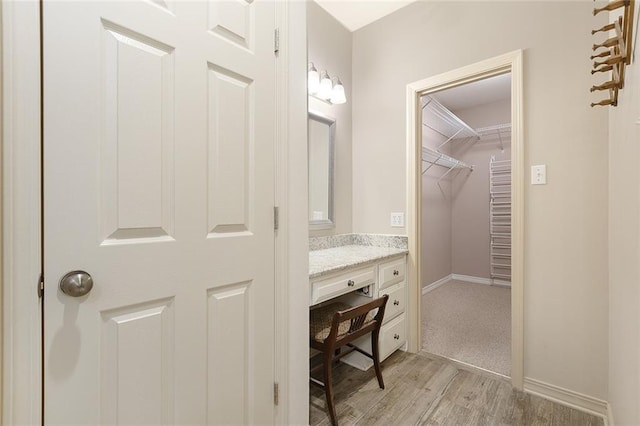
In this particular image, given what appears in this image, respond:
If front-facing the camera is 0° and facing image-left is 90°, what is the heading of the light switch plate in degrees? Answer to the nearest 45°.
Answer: approximately 0°

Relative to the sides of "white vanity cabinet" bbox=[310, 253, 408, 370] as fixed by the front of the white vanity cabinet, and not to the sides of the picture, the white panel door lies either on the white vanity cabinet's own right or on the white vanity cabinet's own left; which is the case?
on the white vanity cabinet's own right

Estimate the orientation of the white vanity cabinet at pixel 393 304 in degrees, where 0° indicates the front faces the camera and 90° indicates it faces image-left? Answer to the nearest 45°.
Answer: approximately 315°

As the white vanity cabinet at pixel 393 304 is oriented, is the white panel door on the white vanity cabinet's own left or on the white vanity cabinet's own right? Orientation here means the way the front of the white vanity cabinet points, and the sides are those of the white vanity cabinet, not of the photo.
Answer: on the white vanity cabinet's own right

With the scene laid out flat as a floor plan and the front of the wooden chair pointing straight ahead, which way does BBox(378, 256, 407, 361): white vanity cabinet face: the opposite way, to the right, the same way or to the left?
the opposite way

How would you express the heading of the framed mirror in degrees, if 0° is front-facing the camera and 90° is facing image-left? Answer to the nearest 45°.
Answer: approximately 315°

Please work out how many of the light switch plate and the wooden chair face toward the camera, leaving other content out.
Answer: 1

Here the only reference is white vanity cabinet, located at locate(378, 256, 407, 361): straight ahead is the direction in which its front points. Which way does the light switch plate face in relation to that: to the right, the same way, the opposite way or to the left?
to the right

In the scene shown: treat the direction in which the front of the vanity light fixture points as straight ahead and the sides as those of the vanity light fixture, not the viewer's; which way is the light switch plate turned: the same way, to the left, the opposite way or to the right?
to the right

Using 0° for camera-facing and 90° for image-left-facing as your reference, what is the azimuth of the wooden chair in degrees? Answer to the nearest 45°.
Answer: approximately 135°
